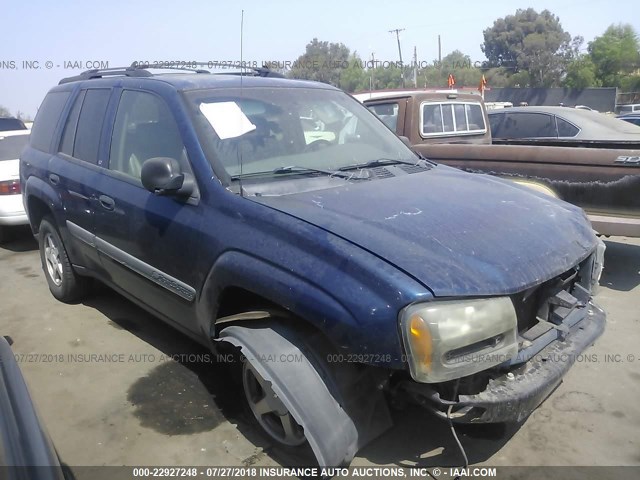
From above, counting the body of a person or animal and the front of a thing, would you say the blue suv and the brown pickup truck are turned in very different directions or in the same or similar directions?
very different directions

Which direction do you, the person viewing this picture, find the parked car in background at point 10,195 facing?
facing away from the viewer and to the left of the viewer

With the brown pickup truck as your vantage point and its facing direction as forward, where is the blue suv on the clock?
The blue suv is roughly at 8 o'clock from the brown pickup truck.

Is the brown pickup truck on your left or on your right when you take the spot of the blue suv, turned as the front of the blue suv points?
on your left

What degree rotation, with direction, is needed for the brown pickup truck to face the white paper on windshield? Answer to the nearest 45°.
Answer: approximately 90° to its left

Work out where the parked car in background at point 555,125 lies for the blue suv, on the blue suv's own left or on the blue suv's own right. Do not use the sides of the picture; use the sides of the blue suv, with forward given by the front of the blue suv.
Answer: on the blue suv's own left

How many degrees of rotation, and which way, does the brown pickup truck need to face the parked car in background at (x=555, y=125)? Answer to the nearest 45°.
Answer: approximately 45° to its right

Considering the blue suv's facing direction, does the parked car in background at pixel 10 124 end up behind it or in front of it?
behind
